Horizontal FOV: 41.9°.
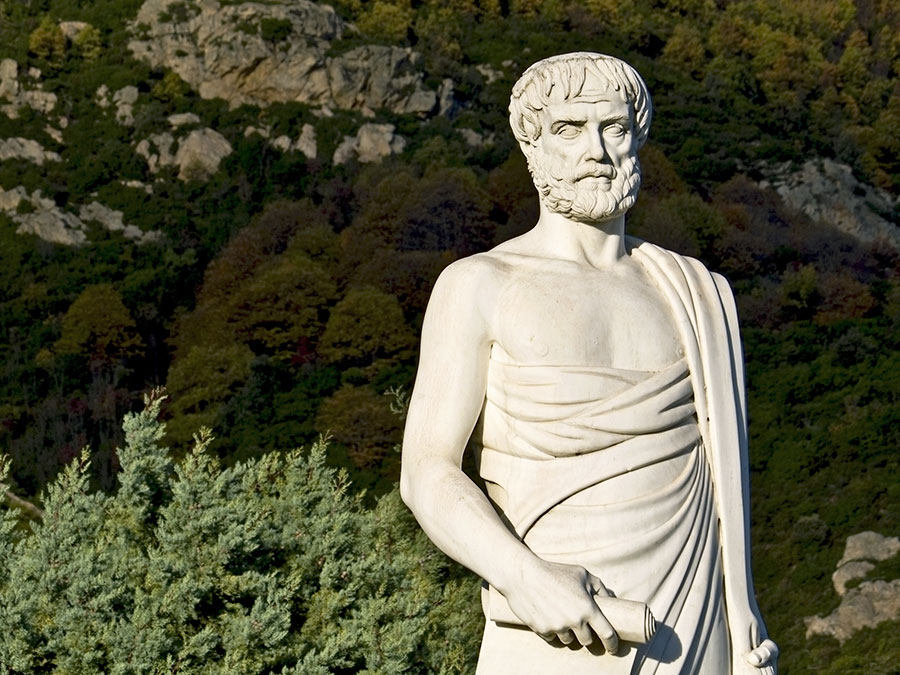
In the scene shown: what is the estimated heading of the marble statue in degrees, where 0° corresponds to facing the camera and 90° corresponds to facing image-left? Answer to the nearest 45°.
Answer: approximately 315°

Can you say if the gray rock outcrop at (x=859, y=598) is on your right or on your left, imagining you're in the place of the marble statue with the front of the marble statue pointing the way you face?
on your left

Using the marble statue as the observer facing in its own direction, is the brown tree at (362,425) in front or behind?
behind
